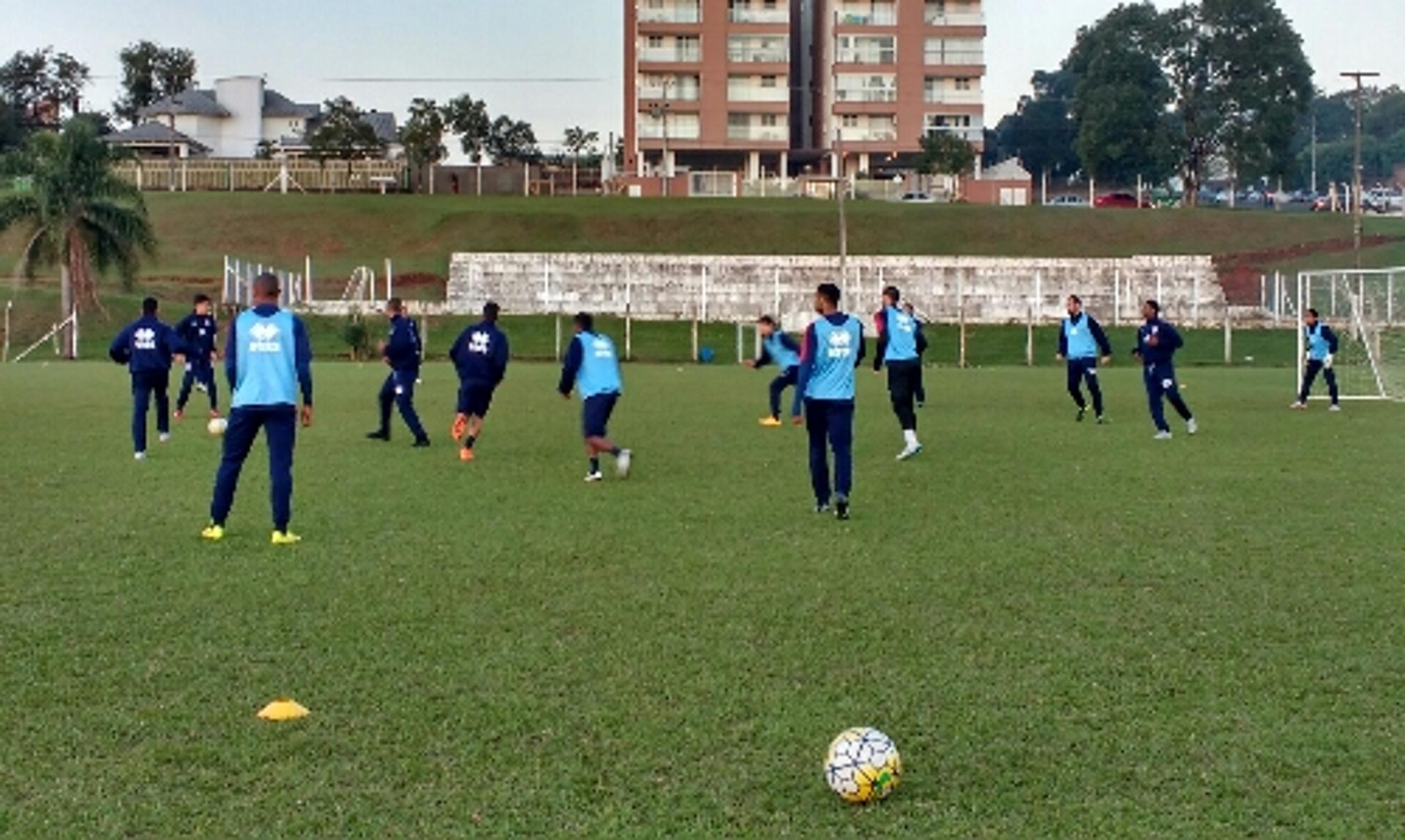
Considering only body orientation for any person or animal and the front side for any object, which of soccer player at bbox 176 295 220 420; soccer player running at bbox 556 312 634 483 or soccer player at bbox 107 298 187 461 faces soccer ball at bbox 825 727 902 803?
soccer player at bbox 176 295 220 420

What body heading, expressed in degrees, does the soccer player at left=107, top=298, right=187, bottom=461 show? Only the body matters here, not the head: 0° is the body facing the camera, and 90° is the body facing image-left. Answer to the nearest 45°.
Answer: approximately 180°

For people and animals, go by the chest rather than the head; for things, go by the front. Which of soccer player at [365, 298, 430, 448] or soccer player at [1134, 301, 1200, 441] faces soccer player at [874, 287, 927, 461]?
soccer player at [1134, 301, 1200, 441]

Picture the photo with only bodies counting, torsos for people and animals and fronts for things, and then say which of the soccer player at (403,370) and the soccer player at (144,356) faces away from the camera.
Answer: the soccer player at (144,356)

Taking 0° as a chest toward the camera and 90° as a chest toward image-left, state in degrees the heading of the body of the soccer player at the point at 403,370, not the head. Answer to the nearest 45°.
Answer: approximately 90°

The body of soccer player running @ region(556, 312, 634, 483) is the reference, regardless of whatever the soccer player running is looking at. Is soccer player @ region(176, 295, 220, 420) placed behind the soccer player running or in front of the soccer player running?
in front

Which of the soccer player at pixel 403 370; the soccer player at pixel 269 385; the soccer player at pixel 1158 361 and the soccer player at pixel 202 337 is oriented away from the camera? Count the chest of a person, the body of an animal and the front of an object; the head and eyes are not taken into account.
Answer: the soccer player at pixel 269 385

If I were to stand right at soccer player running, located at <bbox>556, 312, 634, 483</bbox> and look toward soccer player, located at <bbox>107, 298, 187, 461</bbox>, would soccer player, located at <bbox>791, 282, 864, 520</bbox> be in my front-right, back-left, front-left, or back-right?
back-left

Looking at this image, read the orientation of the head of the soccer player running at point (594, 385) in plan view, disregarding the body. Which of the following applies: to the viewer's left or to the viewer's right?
to the viewer's left

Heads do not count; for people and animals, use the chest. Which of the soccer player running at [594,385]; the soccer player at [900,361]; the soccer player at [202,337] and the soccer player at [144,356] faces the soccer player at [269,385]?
the soccer player at [202,337]

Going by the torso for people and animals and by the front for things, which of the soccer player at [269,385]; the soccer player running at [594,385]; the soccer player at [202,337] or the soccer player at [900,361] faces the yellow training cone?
the soccer player at [202,337]
